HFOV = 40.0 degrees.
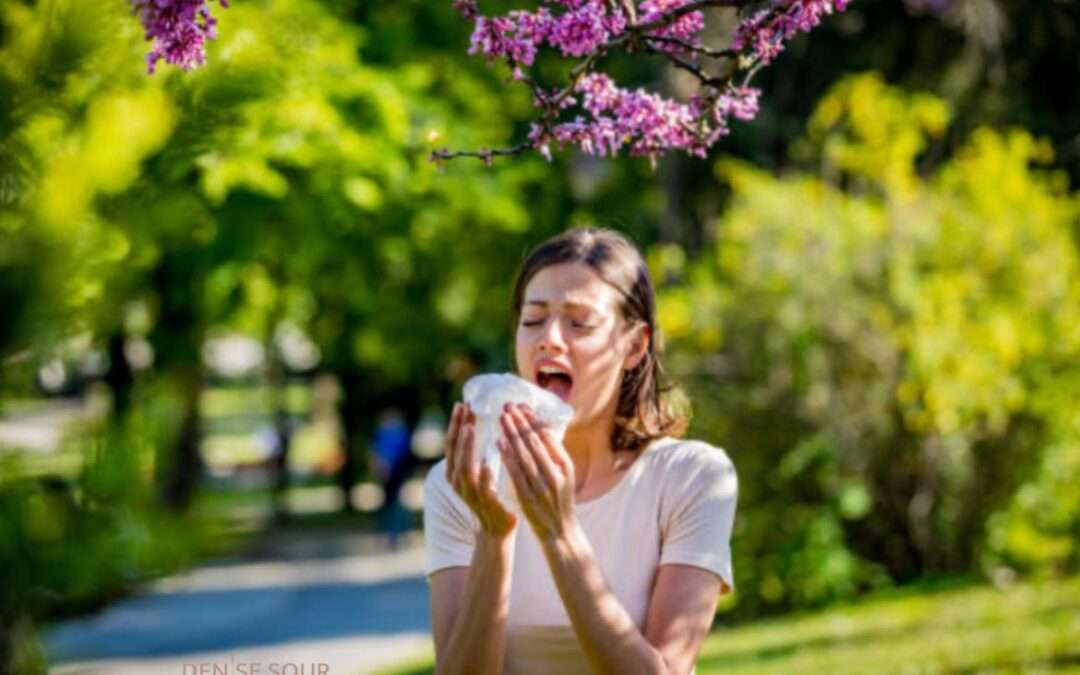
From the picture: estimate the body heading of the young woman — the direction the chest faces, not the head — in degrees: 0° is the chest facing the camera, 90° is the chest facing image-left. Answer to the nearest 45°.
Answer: approximately 45°

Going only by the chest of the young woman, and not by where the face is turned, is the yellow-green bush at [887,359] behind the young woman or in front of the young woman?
behind

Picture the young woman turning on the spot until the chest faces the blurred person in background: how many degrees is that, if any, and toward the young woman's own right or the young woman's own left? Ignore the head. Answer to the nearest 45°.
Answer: approximately 135° to the young woman's own right

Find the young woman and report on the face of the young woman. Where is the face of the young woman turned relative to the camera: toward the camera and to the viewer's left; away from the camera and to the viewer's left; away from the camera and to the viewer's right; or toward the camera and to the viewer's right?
toward the camera and to the viewer's left
